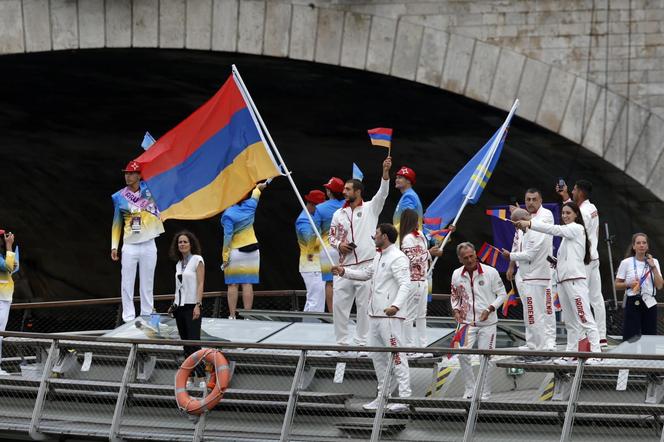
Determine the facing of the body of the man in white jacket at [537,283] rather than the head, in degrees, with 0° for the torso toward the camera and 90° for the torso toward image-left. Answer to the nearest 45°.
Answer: approximately 45°

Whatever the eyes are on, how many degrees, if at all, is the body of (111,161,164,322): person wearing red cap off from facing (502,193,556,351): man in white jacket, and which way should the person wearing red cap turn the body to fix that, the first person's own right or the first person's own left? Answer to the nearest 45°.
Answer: approximately 45° to the first person's own left

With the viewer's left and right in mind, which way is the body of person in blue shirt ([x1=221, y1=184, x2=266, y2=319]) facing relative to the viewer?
facing away from the viewer

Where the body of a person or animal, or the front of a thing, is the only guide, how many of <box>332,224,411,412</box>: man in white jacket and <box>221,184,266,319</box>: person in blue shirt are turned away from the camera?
1
